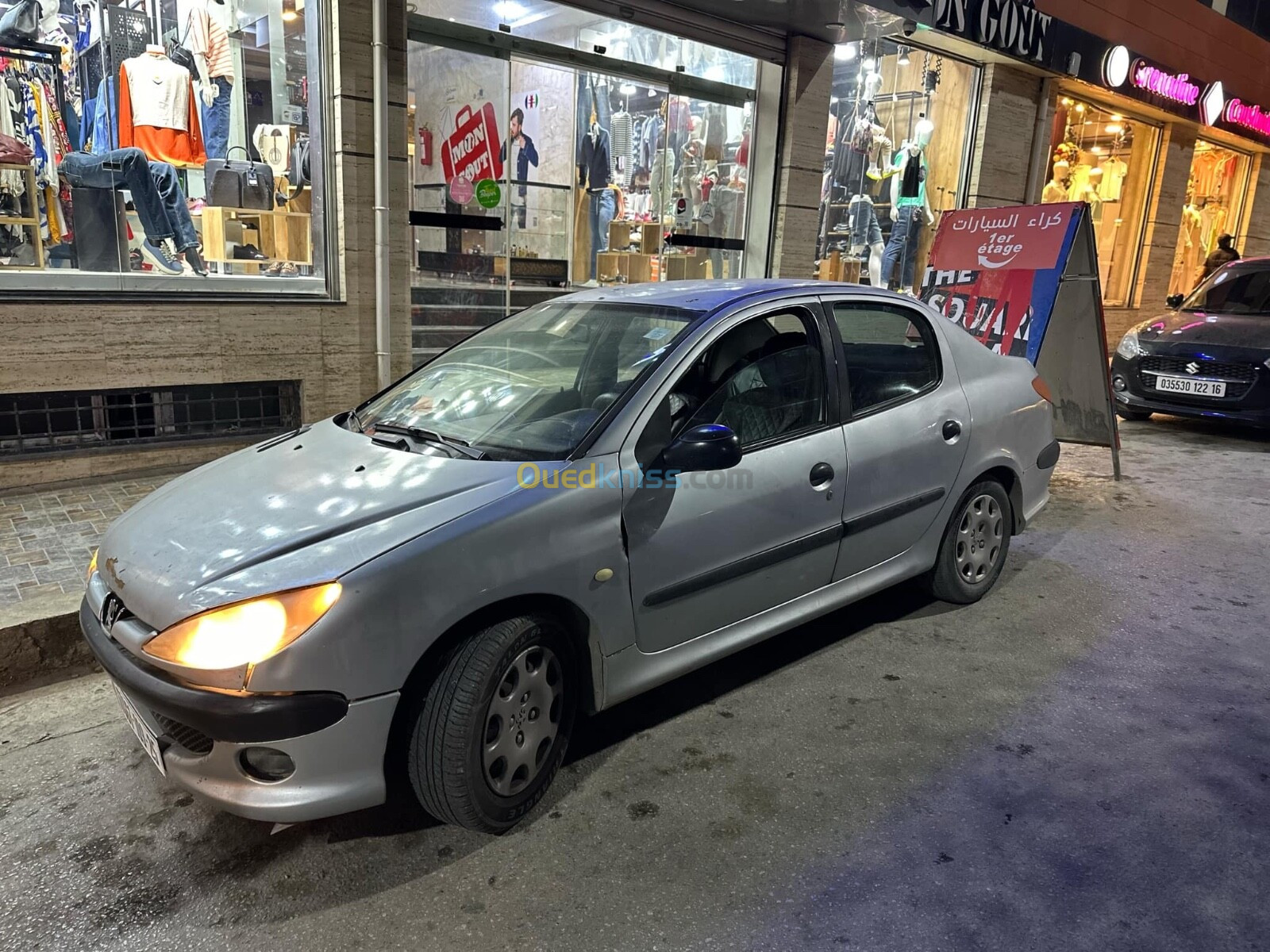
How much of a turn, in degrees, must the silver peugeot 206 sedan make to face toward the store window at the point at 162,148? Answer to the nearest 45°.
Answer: approximately 90° to its right

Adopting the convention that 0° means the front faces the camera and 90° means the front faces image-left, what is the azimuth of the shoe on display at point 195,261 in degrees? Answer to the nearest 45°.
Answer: approximately 315°

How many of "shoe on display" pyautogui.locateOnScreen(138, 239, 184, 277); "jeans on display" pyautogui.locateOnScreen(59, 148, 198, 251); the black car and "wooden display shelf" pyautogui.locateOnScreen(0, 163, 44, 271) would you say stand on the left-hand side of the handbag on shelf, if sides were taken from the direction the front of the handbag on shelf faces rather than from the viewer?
1

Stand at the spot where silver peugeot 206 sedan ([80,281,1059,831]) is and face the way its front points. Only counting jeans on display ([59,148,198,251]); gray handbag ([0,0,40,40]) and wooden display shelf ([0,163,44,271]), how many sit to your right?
3

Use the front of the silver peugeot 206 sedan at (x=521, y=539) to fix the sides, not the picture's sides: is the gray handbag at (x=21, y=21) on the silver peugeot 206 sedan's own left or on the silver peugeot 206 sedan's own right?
on the silver peugeot 206 sedan's own right

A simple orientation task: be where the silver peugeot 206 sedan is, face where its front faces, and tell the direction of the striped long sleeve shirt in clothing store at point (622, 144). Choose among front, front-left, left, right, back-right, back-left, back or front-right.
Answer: back-right

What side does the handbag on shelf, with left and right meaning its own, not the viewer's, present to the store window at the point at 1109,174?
left

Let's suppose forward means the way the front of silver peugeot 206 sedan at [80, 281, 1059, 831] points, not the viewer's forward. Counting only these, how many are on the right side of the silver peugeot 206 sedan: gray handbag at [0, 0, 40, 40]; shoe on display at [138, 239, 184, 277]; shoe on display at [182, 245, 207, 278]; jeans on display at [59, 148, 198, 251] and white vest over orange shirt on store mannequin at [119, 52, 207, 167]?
5

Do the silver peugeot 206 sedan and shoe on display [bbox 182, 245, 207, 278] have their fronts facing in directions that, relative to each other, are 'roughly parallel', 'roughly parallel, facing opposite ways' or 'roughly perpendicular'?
roughly perpendicular

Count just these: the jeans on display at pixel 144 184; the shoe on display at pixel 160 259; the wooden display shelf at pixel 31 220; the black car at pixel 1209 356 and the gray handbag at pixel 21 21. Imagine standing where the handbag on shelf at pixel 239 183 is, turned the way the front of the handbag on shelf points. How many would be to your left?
1

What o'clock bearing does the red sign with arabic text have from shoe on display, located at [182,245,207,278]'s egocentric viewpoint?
The red sign with arabic text is roughly at 11 o'clock from the shoe on display.

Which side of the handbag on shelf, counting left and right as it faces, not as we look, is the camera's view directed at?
front

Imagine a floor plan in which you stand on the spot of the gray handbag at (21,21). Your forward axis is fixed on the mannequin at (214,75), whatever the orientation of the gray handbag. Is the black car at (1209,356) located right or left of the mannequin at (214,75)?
right

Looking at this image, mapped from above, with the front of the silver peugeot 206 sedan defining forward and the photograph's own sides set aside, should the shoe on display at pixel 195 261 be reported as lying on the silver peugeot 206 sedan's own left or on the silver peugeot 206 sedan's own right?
on the silver peugeot 206 sedan's own right

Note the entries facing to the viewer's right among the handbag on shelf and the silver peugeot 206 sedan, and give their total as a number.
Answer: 0
